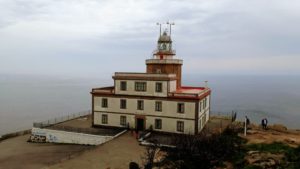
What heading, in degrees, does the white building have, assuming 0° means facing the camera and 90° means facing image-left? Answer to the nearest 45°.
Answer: approximately 0°

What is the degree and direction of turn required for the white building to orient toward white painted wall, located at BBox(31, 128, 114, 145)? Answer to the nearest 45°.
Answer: approximately 90° to its right
